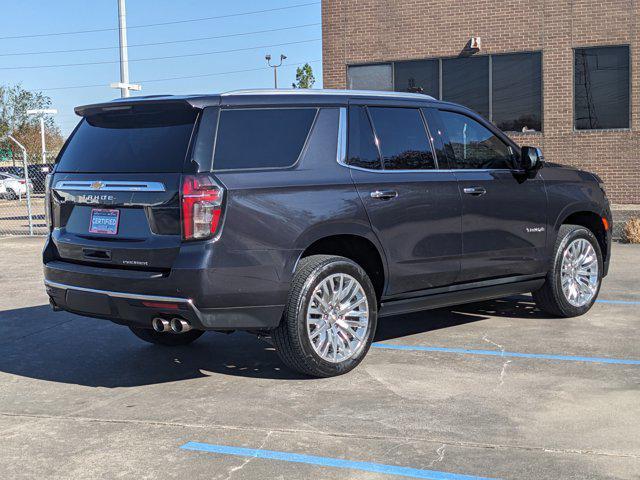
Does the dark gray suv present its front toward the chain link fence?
no

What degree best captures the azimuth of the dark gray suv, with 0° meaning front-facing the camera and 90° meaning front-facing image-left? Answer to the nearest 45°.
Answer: approximately 225°

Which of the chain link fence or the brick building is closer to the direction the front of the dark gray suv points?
the brick building

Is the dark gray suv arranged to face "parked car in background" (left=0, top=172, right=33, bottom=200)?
no

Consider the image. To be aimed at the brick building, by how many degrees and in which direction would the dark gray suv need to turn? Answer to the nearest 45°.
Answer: approximately 45° to its left
